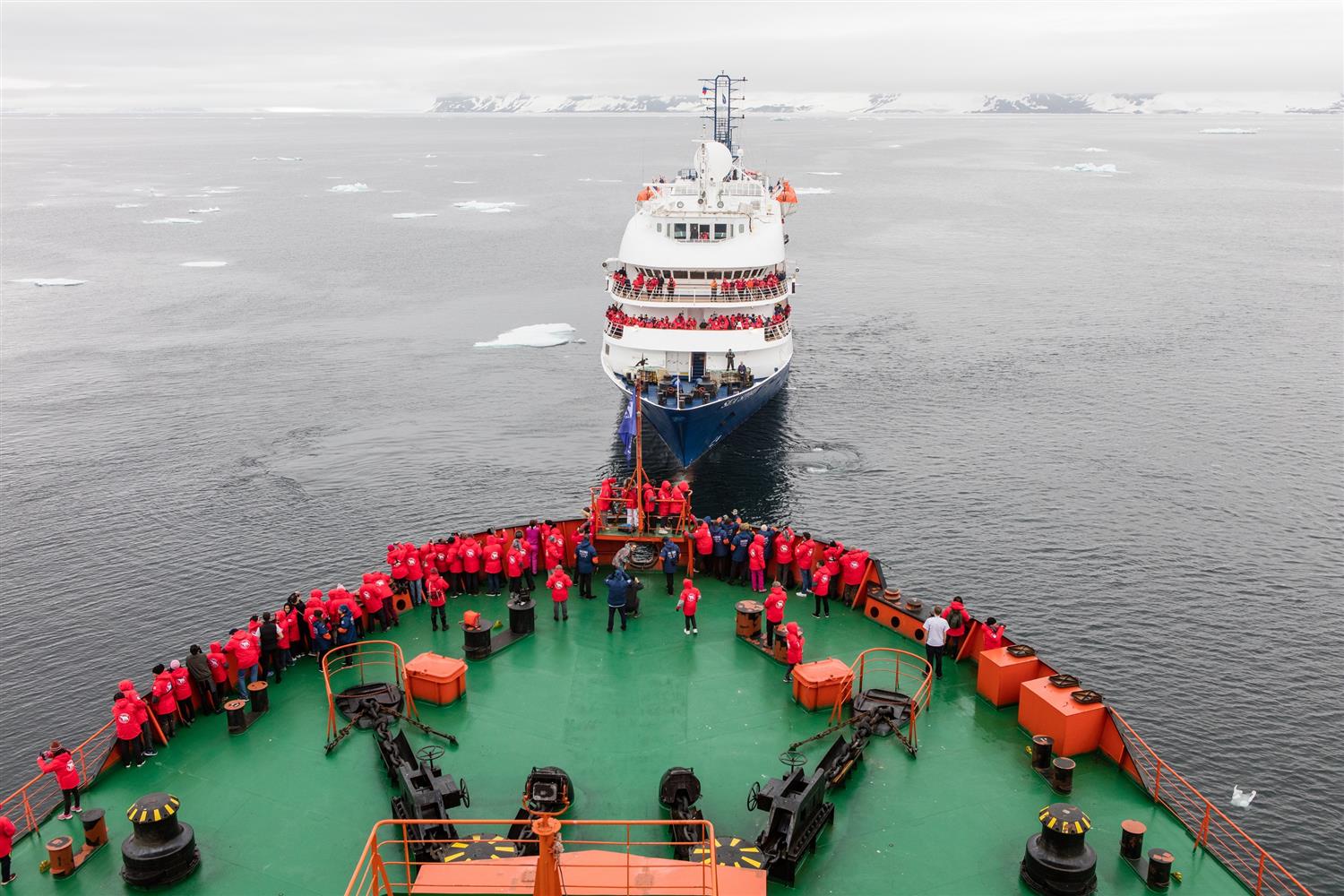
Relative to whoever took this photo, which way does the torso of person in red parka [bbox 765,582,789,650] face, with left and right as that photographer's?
facing away from the viewer and to the left of the viewer

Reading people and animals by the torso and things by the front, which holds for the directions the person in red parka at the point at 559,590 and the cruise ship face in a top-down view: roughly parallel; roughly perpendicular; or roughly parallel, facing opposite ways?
roughly parallel, facing opposite ways

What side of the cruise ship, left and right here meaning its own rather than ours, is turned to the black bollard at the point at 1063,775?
front

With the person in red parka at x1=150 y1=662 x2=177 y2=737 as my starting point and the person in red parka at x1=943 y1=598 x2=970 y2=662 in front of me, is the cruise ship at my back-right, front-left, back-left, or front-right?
front-left

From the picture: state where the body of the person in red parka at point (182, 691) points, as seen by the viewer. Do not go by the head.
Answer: away from the camera

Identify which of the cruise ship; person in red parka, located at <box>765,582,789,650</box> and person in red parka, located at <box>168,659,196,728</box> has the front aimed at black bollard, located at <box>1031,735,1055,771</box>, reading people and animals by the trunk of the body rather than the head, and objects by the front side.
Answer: the cruise ship

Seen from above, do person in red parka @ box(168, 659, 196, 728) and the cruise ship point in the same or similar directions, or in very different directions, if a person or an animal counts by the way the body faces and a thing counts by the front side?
very different directions

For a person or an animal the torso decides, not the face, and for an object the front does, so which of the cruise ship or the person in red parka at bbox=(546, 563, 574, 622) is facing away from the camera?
the person in red parka

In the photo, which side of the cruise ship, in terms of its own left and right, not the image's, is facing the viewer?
front

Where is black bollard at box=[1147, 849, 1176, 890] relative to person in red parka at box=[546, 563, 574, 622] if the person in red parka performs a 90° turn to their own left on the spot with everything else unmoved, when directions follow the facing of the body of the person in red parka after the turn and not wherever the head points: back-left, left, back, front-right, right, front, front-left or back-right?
back-left

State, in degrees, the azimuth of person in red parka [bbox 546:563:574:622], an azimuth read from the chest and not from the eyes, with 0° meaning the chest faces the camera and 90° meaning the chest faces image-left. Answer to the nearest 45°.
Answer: approximately 180°

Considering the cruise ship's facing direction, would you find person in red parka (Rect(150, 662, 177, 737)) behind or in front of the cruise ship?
in front

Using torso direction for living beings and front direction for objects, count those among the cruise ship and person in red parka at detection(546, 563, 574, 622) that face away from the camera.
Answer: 1

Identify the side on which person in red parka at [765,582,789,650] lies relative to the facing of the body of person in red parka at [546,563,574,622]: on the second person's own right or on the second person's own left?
on the second person's own right

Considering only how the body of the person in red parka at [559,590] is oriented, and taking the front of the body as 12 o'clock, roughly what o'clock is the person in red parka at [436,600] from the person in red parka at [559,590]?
the person in red parka at [436,600] is roughly at 9 o'clock from the person in red parka at [559,590].

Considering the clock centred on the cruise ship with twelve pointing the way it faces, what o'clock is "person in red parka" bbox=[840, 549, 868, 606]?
The person in red parka is roughly at 12 o'clock from the cruise ship.

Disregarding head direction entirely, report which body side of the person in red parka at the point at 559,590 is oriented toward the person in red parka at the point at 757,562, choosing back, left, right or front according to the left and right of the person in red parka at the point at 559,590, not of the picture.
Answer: right
